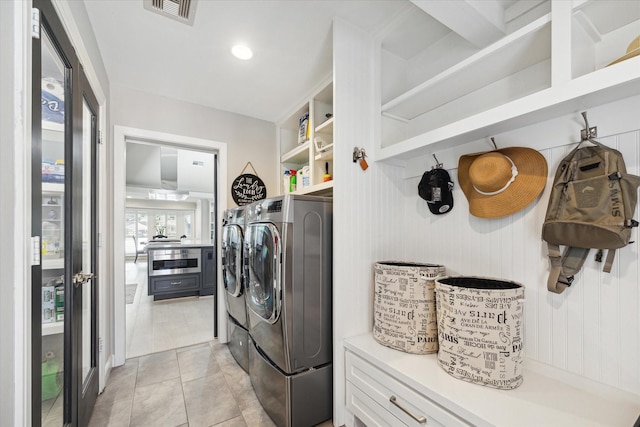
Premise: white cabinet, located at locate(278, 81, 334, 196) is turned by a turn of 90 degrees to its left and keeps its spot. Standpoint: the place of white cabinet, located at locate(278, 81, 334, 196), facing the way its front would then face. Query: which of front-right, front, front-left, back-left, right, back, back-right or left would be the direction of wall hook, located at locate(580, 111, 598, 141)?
front

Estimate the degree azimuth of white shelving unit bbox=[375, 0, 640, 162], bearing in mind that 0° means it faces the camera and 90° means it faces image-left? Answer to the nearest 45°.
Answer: approximately 45°

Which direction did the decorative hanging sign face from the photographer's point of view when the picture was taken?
facing the viewer

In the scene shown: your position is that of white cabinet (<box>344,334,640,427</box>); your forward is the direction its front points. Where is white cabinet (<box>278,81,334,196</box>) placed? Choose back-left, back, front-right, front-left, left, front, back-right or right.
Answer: right

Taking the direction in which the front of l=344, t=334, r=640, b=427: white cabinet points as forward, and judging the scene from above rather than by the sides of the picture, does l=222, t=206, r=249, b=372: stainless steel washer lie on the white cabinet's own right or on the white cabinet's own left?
on the white cabinet's own right

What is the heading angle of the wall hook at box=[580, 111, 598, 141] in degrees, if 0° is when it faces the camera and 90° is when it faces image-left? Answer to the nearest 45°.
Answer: approximately 45°

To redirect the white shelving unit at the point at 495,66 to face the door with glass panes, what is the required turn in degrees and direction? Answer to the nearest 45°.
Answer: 0° — it already faces it

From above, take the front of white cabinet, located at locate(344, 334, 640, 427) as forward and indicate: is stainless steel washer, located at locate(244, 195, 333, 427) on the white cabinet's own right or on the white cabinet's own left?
on the white cabinet's own right

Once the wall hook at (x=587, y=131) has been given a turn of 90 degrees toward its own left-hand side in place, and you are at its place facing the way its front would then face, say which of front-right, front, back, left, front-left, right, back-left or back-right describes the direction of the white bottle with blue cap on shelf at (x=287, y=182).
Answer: back-right
